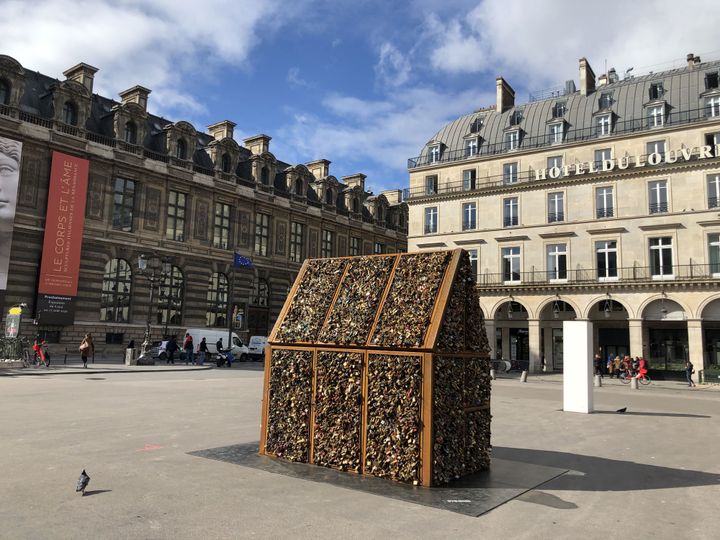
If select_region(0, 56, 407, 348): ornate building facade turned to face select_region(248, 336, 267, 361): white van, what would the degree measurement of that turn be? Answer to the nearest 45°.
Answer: approximately 45° to its left

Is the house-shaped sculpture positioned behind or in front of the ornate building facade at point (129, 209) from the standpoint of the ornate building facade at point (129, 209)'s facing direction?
in front

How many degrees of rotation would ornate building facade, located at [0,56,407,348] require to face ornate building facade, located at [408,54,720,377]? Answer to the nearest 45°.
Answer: approximately 45° to its left

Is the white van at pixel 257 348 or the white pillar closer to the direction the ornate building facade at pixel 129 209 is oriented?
the white pillar

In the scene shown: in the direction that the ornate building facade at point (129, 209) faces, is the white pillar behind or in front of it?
in front
